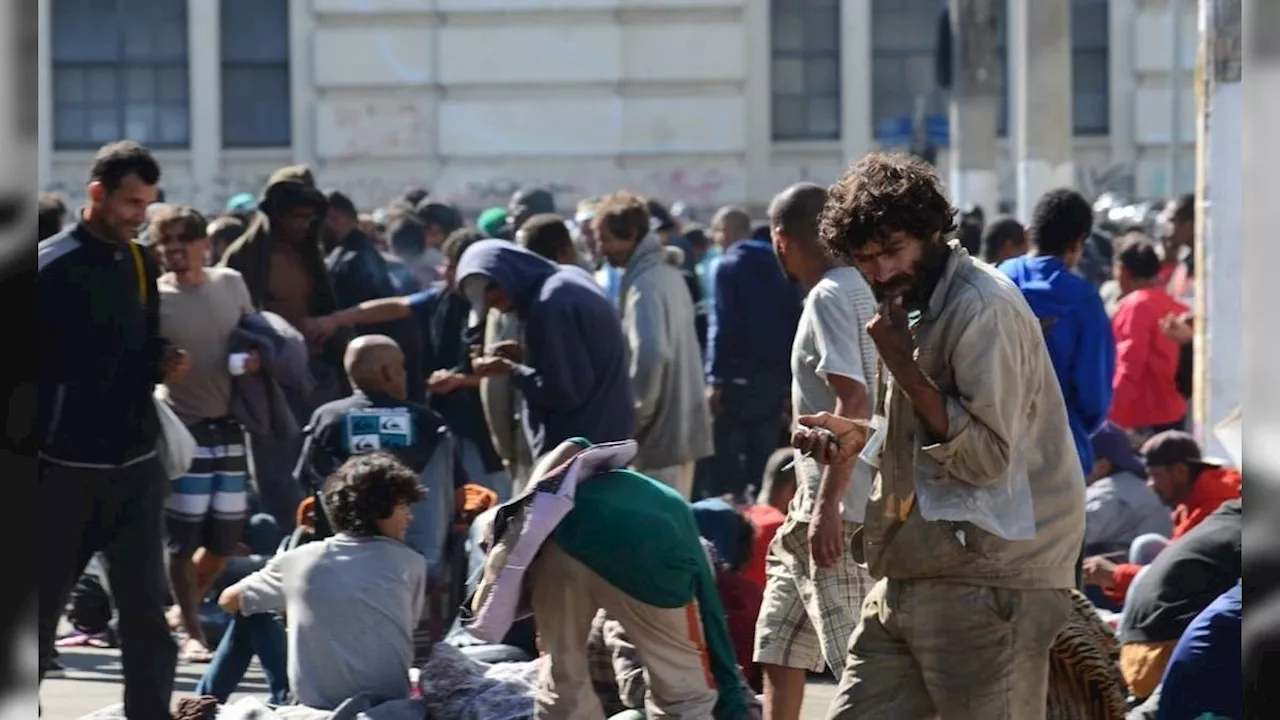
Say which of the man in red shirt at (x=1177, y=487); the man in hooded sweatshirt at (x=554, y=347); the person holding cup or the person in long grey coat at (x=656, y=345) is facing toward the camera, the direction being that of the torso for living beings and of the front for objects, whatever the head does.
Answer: the person holding cup

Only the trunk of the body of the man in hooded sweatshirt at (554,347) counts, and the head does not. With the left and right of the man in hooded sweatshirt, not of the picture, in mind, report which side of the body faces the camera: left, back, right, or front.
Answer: left

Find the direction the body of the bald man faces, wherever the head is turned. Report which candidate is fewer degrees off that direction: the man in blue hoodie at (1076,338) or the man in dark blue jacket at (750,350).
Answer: the man in dark blue jacket

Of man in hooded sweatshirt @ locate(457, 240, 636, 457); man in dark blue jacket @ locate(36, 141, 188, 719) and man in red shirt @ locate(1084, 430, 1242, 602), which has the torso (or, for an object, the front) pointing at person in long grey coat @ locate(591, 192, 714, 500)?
the man in red shirt

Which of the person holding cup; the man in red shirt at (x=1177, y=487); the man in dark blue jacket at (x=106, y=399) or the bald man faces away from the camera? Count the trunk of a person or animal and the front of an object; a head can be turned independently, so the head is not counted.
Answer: the bald man

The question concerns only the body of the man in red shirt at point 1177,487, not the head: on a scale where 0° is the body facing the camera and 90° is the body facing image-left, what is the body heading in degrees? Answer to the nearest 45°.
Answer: approximately 90°

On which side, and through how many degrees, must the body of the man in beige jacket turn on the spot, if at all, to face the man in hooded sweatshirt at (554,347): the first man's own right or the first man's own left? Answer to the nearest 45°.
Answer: approximately 135° to the first man's own right

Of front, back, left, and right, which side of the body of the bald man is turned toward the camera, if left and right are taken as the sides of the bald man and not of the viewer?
back

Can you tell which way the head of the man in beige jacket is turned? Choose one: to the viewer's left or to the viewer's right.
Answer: to the viewer's left
